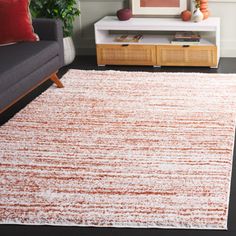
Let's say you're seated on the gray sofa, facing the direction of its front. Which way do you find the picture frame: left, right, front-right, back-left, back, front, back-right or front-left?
left

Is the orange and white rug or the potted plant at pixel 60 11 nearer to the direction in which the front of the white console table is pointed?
the orange and white rug

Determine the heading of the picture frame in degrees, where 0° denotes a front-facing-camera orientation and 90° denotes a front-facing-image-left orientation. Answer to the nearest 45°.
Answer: approximately 0°

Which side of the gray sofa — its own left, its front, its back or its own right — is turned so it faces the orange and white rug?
front

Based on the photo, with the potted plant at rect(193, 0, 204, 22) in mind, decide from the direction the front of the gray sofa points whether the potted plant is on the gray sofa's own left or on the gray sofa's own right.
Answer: on the gray sofa's own left

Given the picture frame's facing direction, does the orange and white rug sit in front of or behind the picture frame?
in front

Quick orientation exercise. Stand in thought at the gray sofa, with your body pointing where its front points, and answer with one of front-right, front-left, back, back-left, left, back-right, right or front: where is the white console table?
left

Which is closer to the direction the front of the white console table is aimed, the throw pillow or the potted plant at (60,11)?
the throw pillow

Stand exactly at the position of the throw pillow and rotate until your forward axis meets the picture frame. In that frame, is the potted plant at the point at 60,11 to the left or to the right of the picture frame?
left

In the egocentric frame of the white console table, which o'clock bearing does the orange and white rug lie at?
The orange and white rug is roughly at 12 o'clock from the white console table.

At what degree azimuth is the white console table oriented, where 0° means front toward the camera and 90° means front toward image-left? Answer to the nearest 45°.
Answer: approximately 0°
